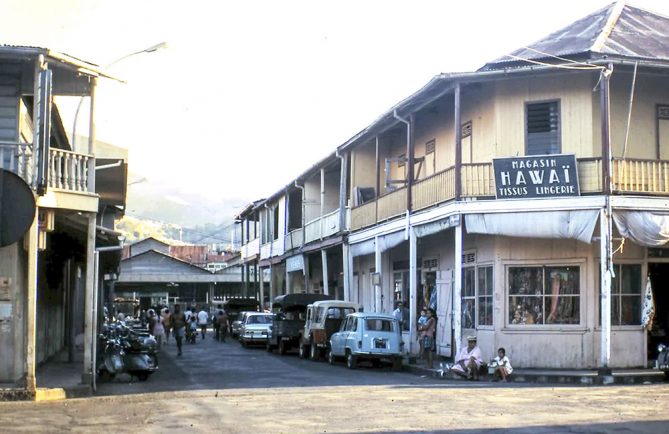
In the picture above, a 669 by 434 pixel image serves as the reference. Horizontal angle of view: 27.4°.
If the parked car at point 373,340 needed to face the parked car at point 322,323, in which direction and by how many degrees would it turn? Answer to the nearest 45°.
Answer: approximately 45° to its right

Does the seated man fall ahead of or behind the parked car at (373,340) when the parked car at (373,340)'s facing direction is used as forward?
behind

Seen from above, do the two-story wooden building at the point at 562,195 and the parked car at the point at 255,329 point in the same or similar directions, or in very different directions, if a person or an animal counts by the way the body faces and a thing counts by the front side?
very different directions

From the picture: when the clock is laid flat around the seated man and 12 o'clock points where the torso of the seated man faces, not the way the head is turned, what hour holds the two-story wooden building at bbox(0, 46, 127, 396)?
The two-story wooden building is roughly at 2 o'clock from the seated man.
